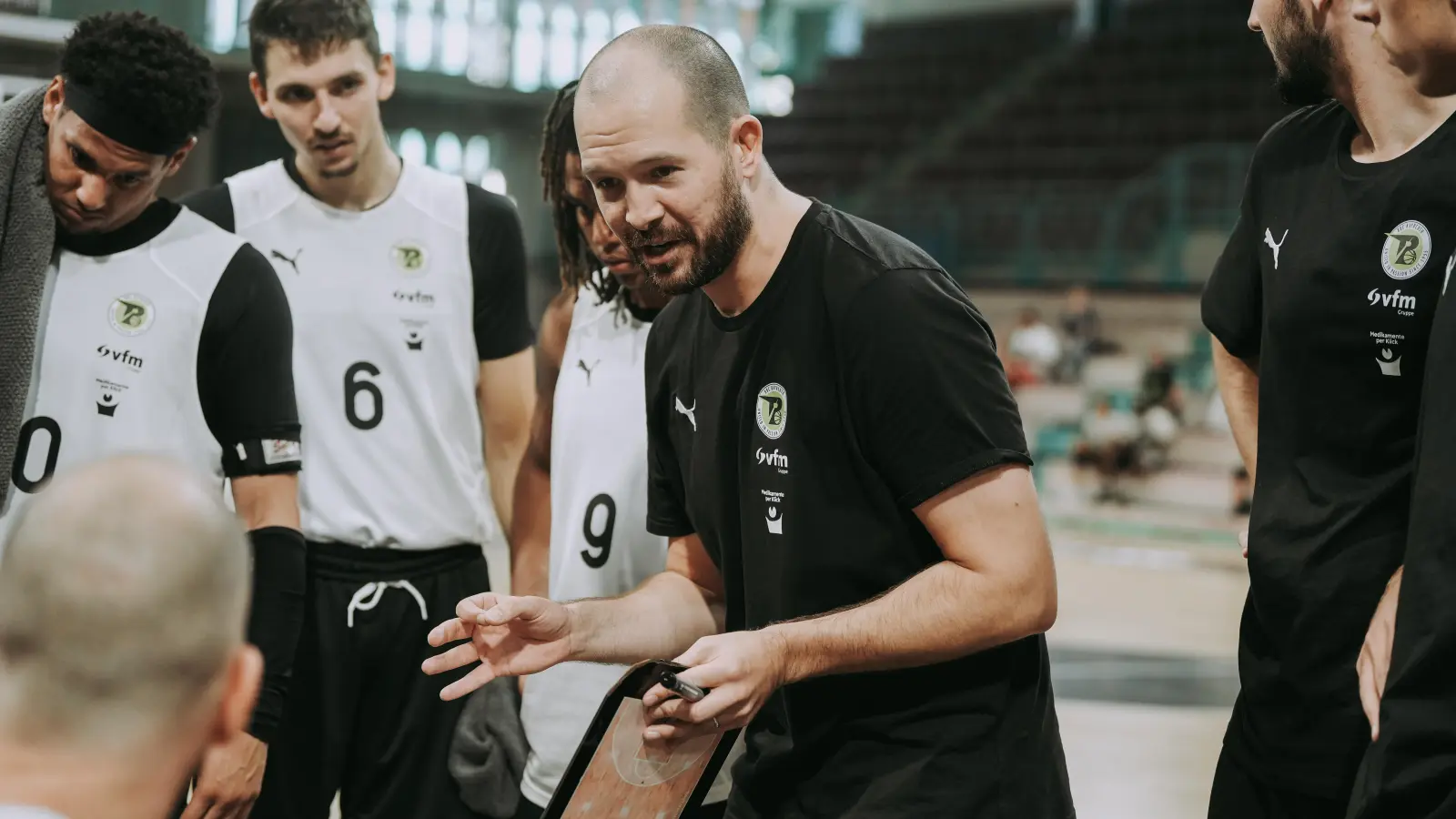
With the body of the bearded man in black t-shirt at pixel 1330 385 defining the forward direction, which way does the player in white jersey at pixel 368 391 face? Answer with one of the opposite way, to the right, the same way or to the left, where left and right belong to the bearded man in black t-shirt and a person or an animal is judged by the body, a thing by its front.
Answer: to the left

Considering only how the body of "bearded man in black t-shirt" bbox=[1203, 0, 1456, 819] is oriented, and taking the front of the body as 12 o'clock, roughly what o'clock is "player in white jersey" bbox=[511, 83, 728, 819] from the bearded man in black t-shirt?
The player in white jersey is roughly at 2 o'clock from the bearded man in black t-shirt.

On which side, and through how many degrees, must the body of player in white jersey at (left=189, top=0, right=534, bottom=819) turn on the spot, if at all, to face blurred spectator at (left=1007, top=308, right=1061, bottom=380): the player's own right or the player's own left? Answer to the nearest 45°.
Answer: approximately 135° to the player's own left

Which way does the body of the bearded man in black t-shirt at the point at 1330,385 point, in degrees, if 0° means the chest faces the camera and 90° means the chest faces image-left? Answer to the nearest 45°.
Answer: approximately 45°

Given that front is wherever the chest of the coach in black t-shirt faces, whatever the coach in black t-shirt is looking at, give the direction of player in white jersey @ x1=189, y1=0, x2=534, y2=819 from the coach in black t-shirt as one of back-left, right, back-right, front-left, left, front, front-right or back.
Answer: right

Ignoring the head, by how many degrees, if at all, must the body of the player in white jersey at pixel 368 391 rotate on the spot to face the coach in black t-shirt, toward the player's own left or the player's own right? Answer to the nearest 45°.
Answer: approximately 45° to the player's own left

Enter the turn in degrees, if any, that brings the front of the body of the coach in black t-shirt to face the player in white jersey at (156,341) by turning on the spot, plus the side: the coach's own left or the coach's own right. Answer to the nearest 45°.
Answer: approximately 90° to the coach's own right

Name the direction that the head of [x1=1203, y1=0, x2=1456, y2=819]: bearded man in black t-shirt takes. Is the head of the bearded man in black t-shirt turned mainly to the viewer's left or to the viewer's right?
to the viewer's left
